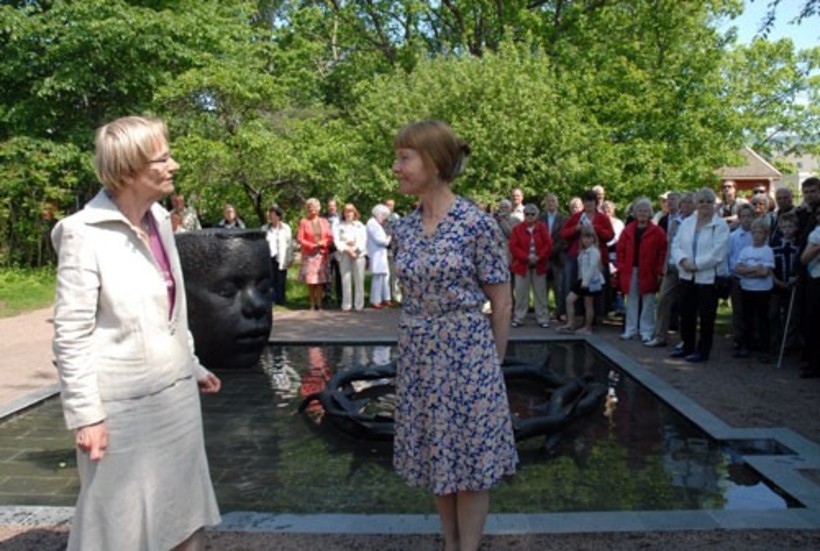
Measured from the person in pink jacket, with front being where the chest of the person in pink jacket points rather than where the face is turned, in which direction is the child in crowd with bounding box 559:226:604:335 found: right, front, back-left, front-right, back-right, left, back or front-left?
front-left

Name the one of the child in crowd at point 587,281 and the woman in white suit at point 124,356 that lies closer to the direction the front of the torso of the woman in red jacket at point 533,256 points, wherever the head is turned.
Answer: the woman in white suit

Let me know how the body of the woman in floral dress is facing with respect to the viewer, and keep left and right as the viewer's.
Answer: facing the viewer and to the left of the viewer

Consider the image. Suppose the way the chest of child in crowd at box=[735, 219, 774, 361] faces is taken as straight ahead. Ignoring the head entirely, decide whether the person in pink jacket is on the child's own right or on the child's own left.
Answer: on the child's own right

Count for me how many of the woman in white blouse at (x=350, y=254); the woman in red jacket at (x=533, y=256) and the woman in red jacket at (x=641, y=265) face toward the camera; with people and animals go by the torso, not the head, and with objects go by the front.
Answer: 3

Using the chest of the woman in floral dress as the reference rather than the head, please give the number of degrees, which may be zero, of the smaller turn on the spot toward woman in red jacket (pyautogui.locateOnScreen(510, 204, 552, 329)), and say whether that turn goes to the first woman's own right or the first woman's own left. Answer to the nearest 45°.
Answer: approximately 135° to the first woman's own right

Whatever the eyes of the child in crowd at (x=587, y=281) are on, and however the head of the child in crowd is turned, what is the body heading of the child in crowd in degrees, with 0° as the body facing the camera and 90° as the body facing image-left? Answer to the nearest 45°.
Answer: approximately 45°

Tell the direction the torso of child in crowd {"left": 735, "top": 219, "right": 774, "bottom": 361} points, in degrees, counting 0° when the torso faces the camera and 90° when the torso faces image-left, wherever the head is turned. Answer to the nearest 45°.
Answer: approximately 45°

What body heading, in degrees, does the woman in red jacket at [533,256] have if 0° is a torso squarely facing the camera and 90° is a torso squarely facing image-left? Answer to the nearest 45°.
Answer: approximately 0°

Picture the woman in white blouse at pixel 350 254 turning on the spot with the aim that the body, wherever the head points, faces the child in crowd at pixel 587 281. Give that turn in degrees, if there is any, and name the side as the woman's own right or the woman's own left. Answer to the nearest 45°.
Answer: approximately 45° to the woman's own left

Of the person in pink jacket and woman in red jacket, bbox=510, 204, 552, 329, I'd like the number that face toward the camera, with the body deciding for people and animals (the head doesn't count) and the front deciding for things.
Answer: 2

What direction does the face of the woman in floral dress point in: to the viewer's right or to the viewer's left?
to the viewer's left
